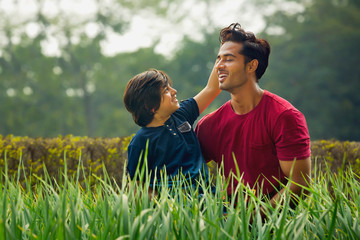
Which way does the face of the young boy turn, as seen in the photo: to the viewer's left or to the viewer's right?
to the viewer's right

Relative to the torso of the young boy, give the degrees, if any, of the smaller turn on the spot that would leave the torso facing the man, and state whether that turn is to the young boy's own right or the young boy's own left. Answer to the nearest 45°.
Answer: approximately 45° to the young boy's own left

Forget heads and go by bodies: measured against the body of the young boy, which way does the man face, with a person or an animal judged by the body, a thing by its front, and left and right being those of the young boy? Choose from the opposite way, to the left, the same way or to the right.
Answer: to the right

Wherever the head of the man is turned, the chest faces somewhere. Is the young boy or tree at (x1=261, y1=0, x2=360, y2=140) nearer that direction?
the young boy

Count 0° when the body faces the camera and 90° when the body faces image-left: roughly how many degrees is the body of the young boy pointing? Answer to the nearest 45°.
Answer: approximately 315°

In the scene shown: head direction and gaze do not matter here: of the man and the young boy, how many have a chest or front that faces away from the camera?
0

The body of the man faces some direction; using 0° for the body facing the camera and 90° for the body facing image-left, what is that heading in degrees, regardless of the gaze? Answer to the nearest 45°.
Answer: approximately 45°

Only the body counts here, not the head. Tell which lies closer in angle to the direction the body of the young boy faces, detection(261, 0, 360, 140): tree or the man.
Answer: the man

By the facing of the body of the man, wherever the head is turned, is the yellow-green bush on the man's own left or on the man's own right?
on the man's own right

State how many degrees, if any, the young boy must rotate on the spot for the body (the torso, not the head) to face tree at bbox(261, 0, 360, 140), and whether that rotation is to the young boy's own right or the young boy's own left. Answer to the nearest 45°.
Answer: approximately 135° to the young boy's own left
